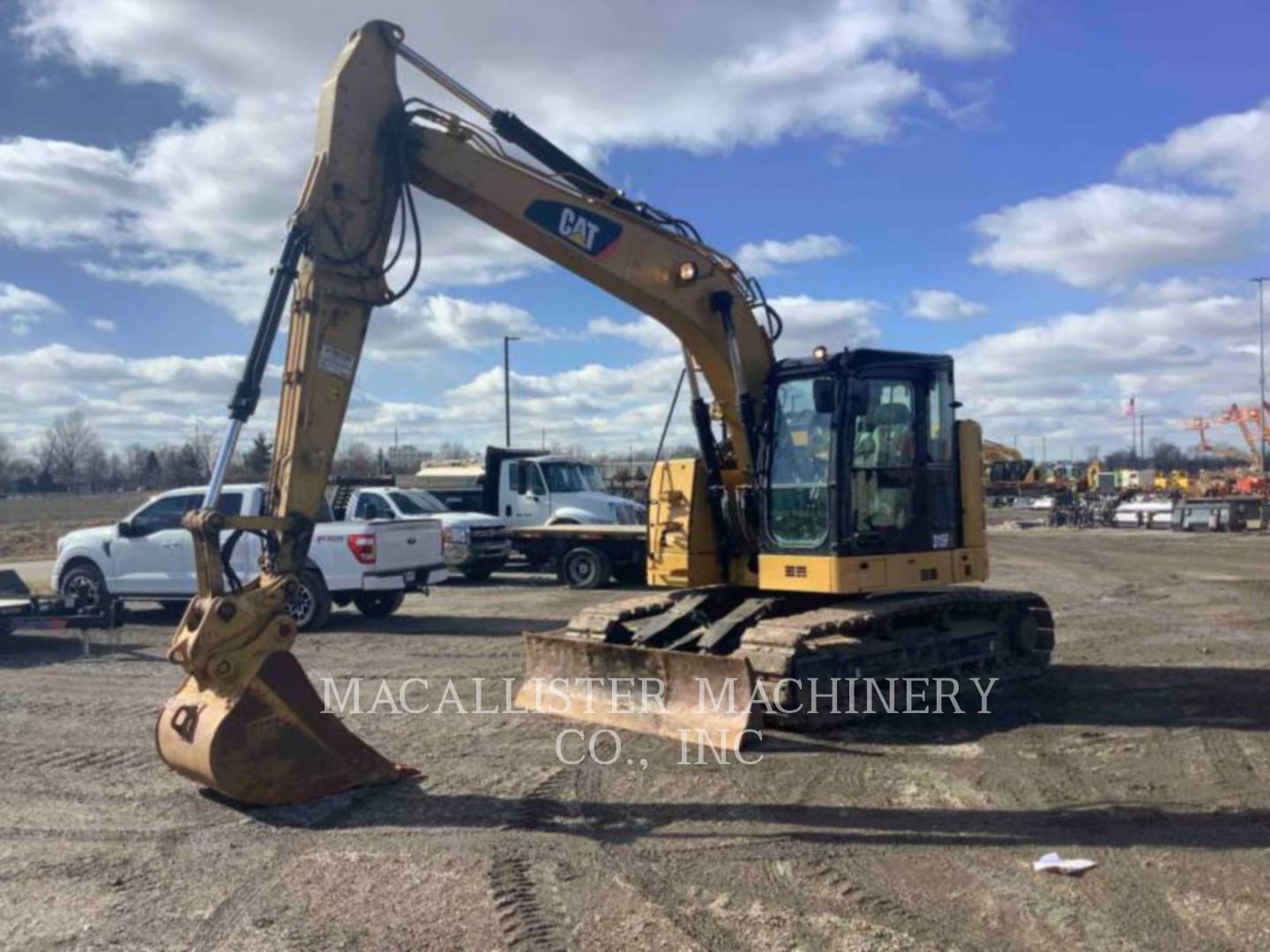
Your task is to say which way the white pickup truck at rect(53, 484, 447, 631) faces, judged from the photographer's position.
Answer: facing away from the viewer and to the left of the viewer

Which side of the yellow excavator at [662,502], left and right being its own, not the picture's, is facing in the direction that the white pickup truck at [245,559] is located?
right

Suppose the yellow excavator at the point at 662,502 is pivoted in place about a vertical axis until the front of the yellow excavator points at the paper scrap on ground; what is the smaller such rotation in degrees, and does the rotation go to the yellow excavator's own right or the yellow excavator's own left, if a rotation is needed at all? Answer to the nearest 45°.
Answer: approximately 90° to the yellow excavator's own left

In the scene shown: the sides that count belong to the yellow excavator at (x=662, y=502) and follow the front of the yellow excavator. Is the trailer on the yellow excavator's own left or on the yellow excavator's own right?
on the yellow excavator's own right

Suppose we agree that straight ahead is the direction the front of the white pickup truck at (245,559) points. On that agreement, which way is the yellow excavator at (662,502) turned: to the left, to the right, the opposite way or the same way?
to the left

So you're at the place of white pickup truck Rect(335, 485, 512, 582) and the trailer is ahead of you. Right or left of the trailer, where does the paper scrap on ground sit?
left

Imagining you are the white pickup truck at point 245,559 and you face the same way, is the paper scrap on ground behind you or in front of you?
behind

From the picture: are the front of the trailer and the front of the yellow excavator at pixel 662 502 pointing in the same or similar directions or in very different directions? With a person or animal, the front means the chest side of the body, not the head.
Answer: very different directions

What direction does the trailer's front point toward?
to the viewer's right
